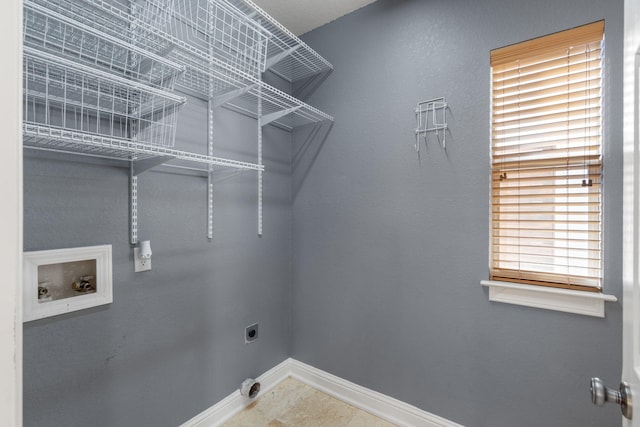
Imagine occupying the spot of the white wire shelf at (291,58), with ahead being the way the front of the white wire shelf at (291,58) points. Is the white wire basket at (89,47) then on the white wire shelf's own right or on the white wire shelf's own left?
on the white wire shelf's own right

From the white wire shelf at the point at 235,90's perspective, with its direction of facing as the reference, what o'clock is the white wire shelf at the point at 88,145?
the white wire shelf at the point at 88,145 is roughly at 3 o'clock from the white wire shelf at the point at 235,90.

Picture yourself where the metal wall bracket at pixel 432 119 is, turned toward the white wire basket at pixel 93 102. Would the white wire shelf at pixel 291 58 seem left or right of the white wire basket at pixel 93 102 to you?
right

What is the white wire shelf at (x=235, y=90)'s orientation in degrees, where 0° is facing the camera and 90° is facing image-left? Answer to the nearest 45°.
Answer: approximately 315°

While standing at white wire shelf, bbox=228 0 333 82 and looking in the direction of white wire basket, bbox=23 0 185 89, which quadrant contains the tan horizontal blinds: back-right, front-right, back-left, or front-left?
back-left
